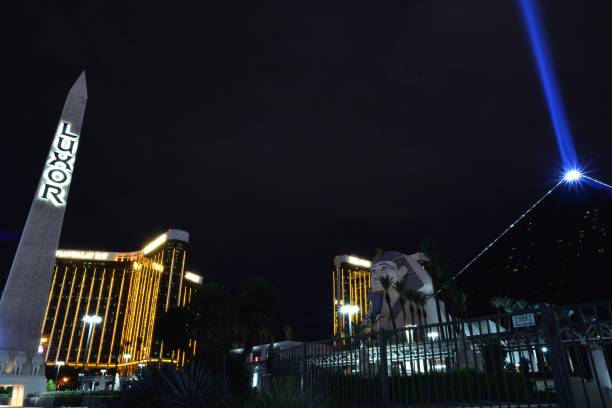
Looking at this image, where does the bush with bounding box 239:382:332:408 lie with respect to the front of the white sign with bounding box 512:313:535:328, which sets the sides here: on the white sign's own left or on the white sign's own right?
on the white sign's own right

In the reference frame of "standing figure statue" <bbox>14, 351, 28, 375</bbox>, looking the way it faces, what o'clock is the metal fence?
The metal fence is roughly at 10 o'clock from the standing figure statue.

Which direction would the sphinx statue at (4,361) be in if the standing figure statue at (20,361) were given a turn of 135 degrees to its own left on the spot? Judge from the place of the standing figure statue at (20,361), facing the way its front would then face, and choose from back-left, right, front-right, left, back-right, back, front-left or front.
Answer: back

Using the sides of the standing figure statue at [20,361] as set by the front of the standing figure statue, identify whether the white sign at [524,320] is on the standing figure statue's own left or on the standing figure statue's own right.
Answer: on the standing figure statue's own left

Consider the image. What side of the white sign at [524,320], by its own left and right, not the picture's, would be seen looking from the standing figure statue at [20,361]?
right

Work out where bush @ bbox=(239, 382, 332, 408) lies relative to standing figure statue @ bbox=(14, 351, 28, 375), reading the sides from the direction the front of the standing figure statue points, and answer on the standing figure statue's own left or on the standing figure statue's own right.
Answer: on the standing figure statue's own left

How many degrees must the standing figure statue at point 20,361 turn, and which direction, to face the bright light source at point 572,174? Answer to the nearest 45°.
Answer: approximately 90° to its left

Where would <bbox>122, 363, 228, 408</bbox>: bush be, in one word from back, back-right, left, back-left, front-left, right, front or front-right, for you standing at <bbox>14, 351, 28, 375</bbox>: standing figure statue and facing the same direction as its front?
front-left

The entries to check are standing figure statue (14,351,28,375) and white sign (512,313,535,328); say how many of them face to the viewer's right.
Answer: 0

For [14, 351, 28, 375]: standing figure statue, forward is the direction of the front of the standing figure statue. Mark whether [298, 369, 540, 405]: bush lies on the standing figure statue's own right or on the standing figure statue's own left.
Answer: on the standing figure statue's own left

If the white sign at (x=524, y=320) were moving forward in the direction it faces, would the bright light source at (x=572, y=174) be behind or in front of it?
behind

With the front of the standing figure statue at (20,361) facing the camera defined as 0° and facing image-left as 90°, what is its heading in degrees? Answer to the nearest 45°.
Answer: approximately 45°

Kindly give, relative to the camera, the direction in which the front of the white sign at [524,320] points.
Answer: facing the viewer

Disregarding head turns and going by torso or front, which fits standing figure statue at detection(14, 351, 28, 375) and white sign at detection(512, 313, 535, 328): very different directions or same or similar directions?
same or similar directions
